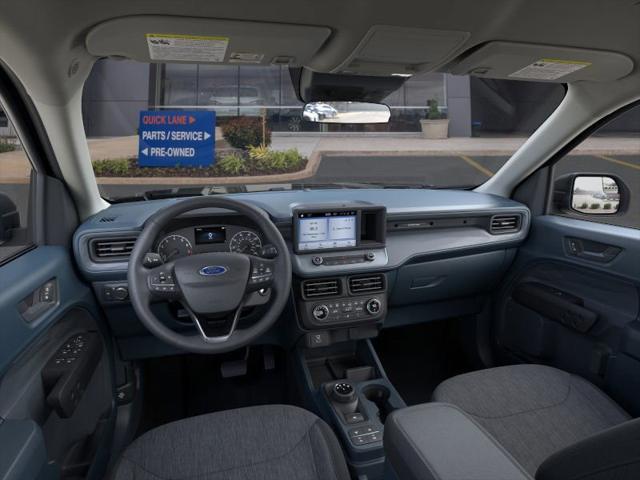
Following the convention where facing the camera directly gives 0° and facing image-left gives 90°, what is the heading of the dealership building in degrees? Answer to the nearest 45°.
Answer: approximately 0°

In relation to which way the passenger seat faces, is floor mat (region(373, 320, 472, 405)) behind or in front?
in front

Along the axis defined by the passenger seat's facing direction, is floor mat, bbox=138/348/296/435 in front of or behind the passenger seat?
in front

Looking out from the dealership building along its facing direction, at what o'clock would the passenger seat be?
The passenger seat is roughly at 11 o'clock from the dealership building.

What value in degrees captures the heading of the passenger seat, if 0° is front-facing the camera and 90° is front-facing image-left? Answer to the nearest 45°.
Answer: approximately 135°

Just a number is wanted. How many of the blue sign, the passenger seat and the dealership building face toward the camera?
2
